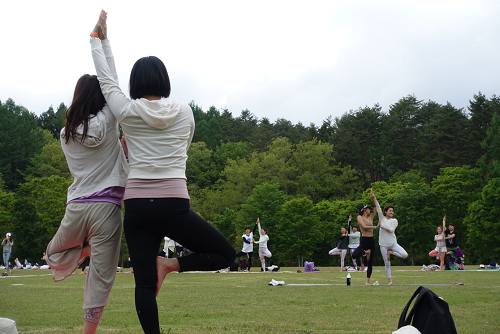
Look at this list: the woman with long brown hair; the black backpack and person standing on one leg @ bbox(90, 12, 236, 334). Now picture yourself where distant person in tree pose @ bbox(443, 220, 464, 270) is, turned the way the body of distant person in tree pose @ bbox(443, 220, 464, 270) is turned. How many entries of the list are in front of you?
3

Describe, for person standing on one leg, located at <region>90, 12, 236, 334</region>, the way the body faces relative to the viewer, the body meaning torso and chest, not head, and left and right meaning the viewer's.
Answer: facing away from the viewer

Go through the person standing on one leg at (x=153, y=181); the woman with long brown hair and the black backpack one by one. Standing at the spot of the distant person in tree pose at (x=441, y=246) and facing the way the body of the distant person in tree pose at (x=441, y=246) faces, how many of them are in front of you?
3

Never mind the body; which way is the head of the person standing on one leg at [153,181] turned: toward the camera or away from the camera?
away from the camera

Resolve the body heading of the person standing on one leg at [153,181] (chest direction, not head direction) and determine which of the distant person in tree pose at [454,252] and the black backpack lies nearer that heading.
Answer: the distant person in tree pose

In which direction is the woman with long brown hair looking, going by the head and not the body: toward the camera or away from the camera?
away from the camera

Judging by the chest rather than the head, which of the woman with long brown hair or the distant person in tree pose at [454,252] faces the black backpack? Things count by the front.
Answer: the distant person in tree pose

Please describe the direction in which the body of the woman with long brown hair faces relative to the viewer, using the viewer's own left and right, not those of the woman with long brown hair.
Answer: facing away from the viewer

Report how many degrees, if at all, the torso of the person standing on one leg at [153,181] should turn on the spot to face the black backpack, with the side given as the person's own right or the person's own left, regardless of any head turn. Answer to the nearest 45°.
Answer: approximately 90° to the person's own right

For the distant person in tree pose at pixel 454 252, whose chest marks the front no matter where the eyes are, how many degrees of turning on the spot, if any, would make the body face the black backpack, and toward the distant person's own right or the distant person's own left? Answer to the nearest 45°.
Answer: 0° — they already face it

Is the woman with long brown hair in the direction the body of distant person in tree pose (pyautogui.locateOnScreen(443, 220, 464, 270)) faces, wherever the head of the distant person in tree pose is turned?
yes

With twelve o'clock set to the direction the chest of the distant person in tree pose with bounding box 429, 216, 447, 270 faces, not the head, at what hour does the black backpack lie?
The black backpack is roughly at 12 o'clock from the distant person in tree pose.
